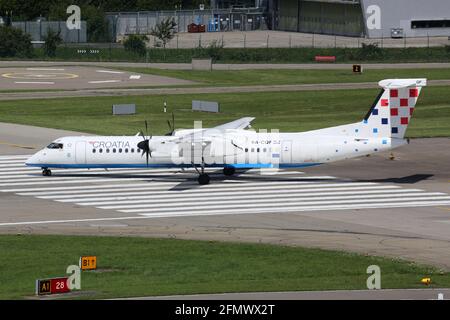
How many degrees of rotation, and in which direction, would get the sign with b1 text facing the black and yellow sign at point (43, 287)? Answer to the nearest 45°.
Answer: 0° — it already faces it

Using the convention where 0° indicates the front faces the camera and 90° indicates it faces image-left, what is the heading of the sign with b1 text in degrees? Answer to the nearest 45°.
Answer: approximately 0°
